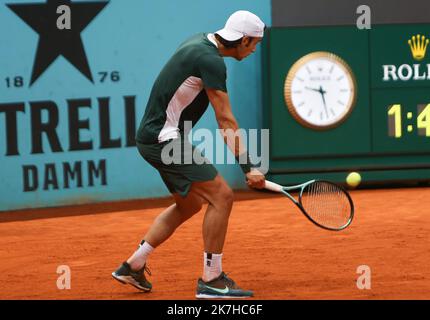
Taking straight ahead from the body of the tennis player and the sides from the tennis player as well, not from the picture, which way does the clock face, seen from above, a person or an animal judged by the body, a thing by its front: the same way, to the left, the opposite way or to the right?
to the right

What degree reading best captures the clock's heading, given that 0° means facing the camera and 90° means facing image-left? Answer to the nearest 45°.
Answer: approximately 0°

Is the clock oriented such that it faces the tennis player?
yes

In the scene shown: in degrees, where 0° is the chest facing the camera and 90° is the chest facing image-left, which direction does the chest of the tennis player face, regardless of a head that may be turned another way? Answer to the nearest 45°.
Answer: approximately 270°

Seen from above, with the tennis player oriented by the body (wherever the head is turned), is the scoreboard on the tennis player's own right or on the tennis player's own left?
on the tennis player's own left

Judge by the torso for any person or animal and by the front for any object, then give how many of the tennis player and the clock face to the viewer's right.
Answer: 1
